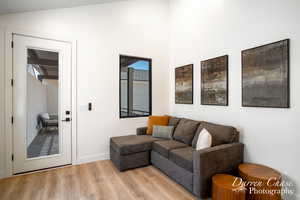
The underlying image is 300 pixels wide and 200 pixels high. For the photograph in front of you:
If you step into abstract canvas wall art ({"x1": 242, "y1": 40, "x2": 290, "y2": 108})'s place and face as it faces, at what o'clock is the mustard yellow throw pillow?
The mustard yellow throw pillow is roughly at 2 o'clock from the abstract canvas wall art.

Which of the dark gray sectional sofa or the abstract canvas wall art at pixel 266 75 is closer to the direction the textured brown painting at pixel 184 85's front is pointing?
the dark gray sectional sofa

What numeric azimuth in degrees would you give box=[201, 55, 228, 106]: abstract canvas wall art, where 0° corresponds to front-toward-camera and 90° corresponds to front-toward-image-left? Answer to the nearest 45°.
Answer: approximately 45°

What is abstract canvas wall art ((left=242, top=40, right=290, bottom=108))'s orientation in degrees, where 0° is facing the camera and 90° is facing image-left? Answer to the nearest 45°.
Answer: approximately 45°

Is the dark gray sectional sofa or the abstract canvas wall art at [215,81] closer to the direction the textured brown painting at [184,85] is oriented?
the dark gray sectional sofa

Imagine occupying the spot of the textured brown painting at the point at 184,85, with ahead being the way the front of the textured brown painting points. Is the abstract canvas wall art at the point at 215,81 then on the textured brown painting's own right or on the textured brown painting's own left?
on the textured brown painting's own left
